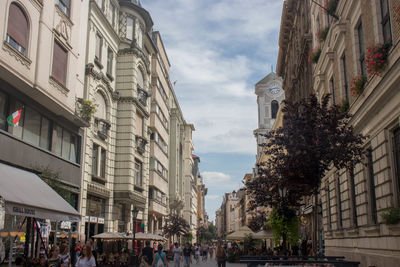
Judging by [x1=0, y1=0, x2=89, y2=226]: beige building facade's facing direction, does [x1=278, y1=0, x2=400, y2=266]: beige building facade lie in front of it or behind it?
in front

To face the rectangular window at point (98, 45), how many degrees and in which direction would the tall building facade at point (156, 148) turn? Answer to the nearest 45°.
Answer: approximately 90° to its right

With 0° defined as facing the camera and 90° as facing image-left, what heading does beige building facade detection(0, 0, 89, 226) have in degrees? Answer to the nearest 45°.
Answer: approximately 315°

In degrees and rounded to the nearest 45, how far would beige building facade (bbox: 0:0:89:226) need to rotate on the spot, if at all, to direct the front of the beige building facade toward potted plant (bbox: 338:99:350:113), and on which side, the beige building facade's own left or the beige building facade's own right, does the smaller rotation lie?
0° — it already faces it

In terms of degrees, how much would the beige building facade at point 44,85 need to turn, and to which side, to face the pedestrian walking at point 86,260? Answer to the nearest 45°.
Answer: approximately 45° to its right

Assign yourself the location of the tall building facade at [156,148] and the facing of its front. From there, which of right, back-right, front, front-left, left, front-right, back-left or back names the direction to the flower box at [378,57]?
right

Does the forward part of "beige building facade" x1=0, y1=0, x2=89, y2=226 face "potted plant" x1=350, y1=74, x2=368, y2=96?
yes

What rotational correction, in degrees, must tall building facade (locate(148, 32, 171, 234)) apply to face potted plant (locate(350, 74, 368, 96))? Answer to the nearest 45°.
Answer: approximately 90° to its right

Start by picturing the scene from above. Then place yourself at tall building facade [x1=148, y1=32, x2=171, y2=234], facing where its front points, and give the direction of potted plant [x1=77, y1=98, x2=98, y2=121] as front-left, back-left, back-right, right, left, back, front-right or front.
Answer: right

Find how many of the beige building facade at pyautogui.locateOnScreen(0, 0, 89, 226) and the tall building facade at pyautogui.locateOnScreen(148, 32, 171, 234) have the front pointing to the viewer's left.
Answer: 0

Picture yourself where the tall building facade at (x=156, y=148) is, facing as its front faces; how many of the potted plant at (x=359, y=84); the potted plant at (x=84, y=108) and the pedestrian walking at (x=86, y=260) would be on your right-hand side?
3

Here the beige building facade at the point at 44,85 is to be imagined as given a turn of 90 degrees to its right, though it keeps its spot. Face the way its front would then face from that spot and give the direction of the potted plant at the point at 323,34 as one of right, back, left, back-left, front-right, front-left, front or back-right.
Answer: back-left

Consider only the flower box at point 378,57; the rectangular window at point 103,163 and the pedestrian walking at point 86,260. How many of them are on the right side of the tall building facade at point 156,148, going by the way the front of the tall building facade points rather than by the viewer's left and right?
3

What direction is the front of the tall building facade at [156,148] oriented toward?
to the viewer's right
